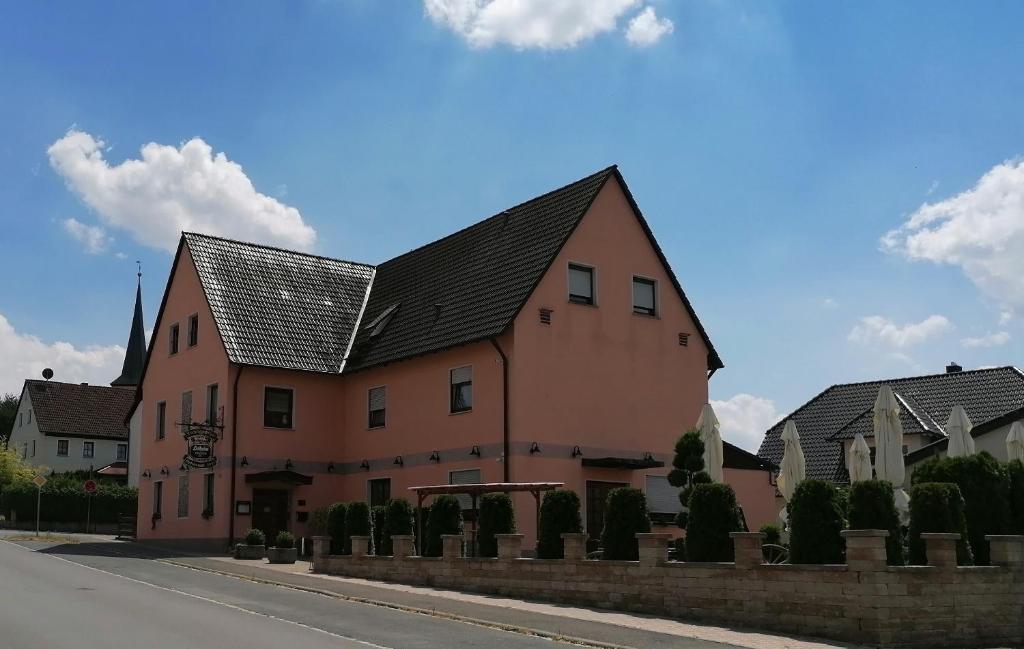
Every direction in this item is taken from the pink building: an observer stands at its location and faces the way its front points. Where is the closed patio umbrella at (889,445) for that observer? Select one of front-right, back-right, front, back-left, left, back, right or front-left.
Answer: left

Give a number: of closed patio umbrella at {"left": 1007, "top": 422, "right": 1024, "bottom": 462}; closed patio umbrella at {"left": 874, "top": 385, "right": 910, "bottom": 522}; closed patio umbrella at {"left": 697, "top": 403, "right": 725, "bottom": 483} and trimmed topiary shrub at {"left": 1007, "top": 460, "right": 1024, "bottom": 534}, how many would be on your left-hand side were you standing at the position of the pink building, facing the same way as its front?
4

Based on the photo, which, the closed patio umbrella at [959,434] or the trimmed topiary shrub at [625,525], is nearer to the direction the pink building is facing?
the trimmed topiary shrub

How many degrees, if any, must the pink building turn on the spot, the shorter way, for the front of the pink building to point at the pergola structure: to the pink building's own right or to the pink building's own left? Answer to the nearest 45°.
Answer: approximately 45° to the pink building's own left

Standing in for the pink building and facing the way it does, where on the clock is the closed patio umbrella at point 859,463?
The closed patio umbrella is roughly at 9 o'clock from the pink building.

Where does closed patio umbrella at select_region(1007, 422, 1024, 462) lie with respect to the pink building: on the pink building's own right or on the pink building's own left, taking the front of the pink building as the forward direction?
on the pink building's own left

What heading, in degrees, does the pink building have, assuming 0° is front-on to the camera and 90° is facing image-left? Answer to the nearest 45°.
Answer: approximately 45°

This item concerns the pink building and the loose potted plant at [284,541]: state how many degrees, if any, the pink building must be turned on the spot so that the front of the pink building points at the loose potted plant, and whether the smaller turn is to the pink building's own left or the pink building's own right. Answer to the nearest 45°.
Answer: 0° — it already faces it

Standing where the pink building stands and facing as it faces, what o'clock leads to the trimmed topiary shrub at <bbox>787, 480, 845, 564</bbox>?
The trimmed topiary shrub is roughly at 10 o'clock from the pink building.

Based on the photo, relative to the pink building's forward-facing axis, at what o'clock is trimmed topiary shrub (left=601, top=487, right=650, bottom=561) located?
The trimmed topiary shrub is roughly at 10 o'clock from the pink building.

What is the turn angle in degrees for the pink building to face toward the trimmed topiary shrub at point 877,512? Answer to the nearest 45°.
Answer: approximately 45° to its left

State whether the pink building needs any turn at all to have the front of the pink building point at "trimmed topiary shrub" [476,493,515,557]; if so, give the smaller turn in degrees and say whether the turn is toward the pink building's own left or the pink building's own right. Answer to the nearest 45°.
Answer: approximately 45° to the pink building's own left

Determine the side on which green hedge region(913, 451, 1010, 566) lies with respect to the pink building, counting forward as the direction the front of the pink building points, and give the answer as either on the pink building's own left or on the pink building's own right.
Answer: on the pink building's own left
